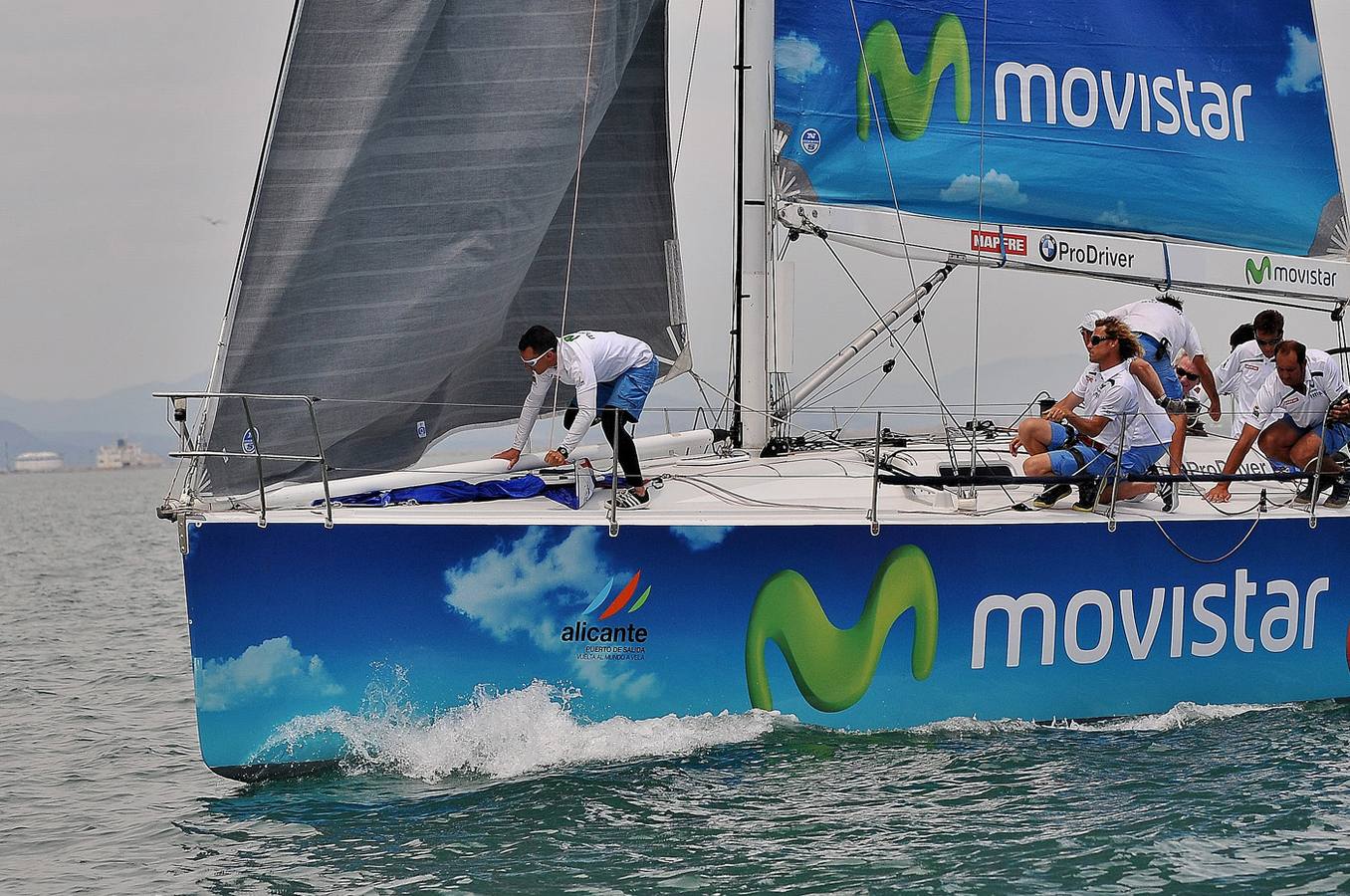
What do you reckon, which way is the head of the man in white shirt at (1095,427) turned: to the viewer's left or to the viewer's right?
to the viewer's left

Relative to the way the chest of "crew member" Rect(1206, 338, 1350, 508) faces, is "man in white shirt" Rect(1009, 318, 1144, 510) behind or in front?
in front

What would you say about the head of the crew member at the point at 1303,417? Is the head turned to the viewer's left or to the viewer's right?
to the viewer's left

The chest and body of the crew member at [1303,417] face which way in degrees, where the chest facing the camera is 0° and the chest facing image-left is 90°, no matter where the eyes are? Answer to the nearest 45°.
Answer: approximately 45°

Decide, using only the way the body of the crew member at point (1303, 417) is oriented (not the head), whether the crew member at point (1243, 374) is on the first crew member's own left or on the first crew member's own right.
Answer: on the first crew member's own right

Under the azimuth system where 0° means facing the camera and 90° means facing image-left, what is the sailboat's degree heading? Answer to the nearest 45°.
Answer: approximately 90°

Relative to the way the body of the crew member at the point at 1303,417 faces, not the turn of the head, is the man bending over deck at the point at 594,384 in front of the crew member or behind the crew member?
in front

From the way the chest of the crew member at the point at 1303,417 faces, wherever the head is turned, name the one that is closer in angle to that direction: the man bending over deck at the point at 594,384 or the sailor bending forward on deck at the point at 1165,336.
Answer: the man bending over deck
